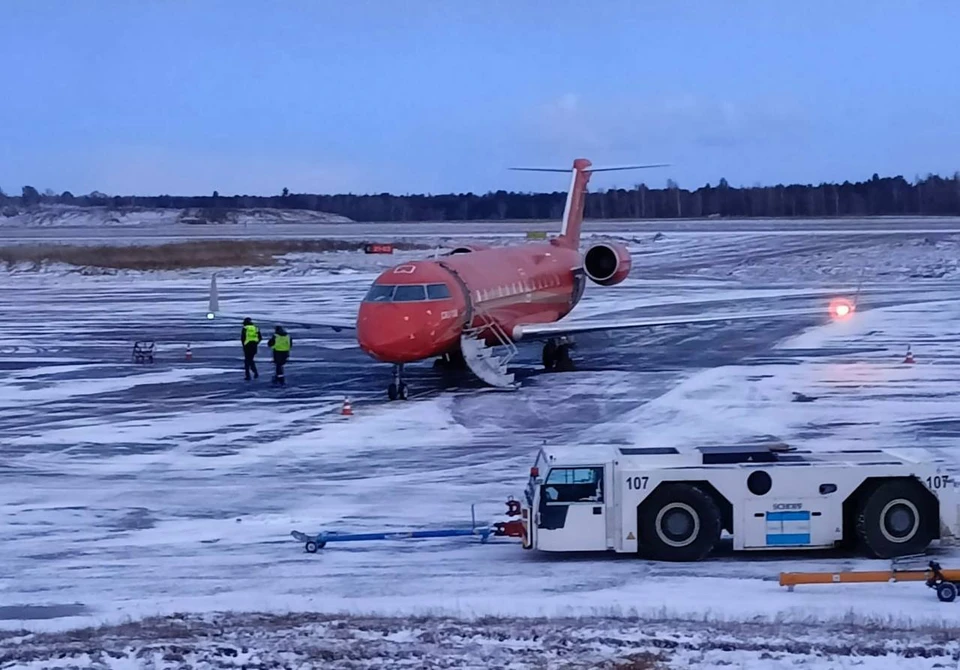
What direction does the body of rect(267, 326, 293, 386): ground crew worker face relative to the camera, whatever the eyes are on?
away from the camera

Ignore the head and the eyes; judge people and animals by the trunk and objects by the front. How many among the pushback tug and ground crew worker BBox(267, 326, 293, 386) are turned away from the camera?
1

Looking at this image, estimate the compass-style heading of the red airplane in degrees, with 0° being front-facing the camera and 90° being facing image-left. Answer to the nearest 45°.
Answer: approximately 45°

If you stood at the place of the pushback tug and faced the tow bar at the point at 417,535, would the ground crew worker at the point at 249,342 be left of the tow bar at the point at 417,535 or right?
right

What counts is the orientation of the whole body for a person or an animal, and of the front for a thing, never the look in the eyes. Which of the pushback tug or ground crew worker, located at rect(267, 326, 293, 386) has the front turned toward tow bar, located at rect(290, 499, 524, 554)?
the pushback tug

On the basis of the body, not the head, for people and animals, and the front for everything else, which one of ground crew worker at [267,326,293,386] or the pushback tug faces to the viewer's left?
the pushback tug

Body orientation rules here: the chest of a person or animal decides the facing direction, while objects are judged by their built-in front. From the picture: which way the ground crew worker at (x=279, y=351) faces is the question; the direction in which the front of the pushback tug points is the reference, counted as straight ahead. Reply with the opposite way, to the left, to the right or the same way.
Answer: to the right

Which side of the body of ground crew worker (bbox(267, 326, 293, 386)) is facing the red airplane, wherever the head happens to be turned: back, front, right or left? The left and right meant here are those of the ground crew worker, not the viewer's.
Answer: right

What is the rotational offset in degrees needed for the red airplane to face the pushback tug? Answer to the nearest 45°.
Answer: approximately 45° to its left

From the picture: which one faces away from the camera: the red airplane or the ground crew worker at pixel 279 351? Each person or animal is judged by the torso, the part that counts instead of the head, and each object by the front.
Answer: the ground crew worker

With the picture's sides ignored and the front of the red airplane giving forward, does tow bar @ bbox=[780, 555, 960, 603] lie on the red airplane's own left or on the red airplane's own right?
on the red airplane's own left

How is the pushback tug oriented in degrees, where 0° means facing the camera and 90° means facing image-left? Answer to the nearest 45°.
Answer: approximately 90°
